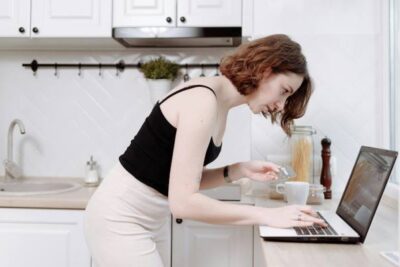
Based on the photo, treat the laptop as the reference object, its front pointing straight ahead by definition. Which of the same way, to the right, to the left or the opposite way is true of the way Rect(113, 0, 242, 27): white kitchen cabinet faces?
to the left

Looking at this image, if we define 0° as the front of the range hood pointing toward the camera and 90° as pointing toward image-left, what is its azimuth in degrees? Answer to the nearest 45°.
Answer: approximately 0°

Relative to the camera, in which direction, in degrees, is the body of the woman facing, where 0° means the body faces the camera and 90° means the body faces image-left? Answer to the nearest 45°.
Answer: approximately 270°

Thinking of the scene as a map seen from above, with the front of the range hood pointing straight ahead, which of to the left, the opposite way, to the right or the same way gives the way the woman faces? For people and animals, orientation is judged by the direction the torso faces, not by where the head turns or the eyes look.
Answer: to the left

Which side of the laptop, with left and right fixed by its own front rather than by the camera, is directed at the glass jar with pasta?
right

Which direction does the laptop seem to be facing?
to the viewer's left
